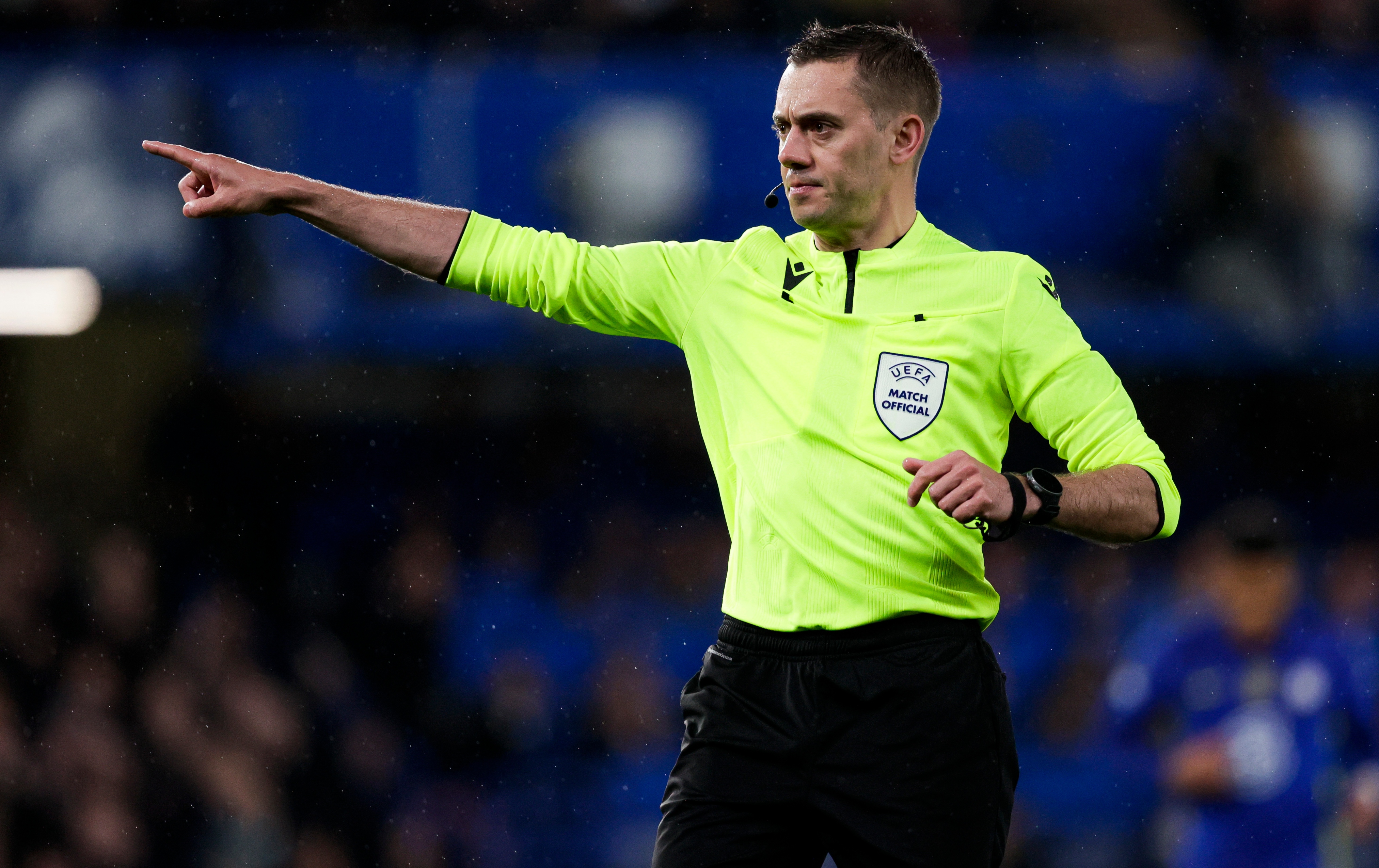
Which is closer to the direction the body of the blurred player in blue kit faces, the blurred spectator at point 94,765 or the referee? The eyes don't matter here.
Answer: the referee

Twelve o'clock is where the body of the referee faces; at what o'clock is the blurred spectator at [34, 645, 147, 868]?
The blurred spectator is roughly at 5 o'clock from the referee.

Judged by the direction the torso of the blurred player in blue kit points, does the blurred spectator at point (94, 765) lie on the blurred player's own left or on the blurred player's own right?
on the blurred player's own right

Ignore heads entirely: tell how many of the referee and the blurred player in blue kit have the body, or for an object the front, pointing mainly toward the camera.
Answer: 2

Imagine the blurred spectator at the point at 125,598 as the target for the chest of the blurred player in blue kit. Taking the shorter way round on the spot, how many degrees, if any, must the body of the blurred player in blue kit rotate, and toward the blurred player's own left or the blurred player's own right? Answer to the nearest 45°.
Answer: approximately 90° to the blurred player's own right

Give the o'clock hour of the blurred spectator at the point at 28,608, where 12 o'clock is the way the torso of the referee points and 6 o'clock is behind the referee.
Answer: The blurred spectator is roughly at 5 o'clock from the referee.

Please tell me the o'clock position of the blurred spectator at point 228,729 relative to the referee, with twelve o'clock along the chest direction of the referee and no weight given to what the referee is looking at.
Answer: The blurred spectator is roughly at 5 o'clock from the referee.

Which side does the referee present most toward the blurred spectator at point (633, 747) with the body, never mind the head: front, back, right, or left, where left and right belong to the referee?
back

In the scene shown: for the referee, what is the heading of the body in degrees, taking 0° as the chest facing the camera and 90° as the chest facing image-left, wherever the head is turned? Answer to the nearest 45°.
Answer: approximately 0°
